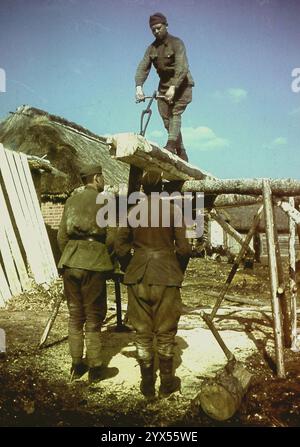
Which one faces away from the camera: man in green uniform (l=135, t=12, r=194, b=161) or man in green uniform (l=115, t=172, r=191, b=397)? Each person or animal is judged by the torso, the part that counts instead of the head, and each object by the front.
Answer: man in green uniform (l=115, t=172, r=191, b=397)

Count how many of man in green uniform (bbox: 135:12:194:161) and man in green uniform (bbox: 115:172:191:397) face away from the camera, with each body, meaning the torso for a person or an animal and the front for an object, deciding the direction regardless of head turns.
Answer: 1

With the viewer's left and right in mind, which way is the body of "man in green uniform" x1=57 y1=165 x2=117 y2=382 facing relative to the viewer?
facing away from the viewer and to the right of the viewer

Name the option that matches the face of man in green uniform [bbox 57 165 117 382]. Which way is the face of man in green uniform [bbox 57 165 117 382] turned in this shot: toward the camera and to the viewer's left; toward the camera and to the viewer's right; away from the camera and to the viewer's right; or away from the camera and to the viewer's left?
away from the camera and to the viewer's right

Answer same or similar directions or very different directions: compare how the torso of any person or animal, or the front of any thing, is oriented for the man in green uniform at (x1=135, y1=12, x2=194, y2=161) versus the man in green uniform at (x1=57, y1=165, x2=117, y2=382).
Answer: very different directions

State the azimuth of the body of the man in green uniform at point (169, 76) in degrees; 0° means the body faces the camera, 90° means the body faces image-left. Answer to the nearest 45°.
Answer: approximately 45°

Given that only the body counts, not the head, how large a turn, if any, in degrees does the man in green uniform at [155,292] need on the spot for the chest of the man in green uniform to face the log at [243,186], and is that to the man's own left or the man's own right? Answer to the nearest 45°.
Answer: approximately 45° to the man's own right

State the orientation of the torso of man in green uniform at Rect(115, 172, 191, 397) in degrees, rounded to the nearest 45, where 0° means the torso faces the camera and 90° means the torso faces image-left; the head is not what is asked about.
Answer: approximately 180°
